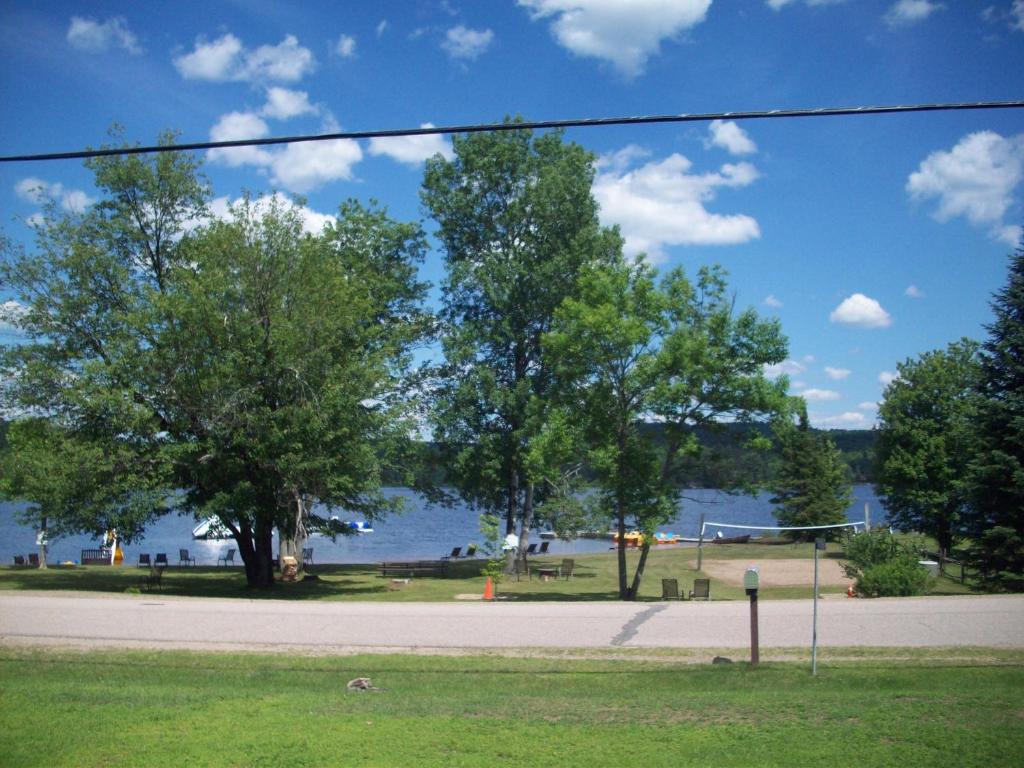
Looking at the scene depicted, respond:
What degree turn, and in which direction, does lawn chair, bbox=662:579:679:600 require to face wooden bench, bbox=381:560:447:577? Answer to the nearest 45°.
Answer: approximately 45° to its left

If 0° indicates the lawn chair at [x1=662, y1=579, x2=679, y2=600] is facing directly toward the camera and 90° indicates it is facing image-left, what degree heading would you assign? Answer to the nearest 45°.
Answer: approximately 180°

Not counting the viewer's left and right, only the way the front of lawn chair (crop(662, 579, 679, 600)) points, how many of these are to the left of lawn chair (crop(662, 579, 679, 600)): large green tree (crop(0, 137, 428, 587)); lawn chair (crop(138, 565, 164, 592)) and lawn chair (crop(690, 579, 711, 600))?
2

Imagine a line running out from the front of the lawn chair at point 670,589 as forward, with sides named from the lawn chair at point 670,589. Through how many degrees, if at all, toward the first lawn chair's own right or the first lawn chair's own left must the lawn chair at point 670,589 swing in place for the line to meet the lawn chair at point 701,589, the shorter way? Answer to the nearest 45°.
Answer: approximately 45° to the first lawn chair's own right

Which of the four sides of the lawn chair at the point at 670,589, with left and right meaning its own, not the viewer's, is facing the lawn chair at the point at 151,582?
left

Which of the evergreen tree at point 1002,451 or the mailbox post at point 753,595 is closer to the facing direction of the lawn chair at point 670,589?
the evergreen tree

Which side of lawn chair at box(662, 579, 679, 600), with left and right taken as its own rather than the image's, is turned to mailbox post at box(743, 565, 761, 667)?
back

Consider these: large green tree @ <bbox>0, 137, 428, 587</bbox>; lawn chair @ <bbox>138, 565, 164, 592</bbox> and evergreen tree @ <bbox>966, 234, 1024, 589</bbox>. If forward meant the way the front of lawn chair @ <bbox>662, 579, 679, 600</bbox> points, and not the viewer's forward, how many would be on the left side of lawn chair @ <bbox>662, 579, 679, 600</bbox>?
2

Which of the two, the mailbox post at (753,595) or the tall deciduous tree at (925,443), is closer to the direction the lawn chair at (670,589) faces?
the tall deciduous tree
